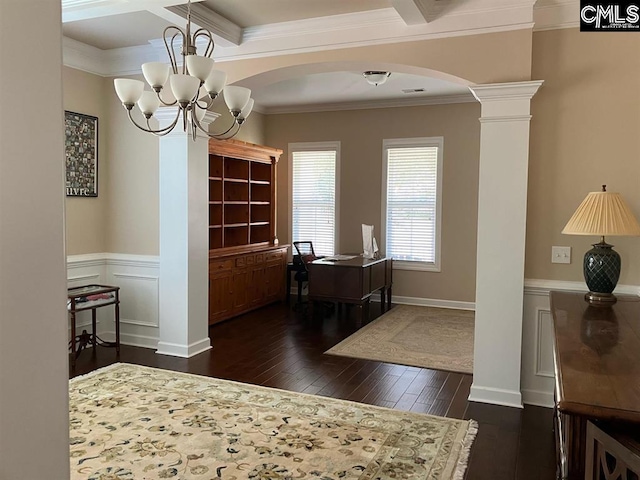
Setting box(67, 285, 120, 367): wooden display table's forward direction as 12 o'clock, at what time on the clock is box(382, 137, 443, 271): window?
The window is roughly at 10 o'clock from the wooden display table.

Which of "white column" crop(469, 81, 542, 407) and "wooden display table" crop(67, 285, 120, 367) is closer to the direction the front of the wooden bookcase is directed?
the white column

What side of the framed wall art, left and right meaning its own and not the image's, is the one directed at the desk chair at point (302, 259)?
left

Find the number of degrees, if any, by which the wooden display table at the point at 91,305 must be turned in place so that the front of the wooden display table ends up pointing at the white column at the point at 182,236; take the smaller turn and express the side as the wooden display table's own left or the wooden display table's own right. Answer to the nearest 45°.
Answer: approximately 45° to the wooden display table's own left

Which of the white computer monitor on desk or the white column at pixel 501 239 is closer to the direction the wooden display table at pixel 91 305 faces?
the white column

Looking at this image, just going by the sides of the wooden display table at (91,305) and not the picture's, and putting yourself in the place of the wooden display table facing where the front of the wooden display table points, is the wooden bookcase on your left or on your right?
on your left

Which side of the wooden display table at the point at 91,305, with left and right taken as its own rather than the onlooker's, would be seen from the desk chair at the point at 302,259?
left

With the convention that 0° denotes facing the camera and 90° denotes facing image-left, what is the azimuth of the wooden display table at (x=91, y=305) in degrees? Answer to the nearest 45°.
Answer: approximately 315°

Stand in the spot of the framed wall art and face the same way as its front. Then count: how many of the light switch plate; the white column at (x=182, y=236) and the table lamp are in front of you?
3

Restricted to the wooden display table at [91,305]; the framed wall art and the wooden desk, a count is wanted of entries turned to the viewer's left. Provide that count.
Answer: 0

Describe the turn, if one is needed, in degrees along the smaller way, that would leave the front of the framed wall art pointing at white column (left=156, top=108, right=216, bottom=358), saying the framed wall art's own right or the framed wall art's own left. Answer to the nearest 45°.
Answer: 0° — it already faces it

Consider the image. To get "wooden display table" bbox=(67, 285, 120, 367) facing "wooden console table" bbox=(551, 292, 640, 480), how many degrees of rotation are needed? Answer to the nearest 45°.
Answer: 0° — it already faces it

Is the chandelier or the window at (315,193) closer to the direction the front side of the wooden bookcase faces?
the chandelier

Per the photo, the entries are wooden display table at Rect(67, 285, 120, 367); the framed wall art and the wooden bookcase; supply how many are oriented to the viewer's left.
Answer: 0

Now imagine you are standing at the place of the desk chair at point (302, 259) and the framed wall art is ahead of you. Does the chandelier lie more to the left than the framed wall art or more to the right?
left
